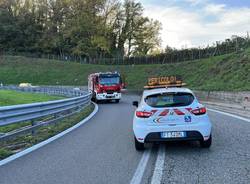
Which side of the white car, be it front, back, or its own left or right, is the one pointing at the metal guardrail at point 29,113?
left

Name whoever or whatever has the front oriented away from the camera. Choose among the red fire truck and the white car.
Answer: the white car

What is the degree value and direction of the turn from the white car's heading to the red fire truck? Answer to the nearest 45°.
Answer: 0° — it already faces it

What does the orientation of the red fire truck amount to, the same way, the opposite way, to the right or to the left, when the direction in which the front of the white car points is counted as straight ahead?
the opposite way

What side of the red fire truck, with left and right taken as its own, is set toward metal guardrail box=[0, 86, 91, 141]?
front

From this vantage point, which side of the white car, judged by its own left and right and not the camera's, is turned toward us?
back

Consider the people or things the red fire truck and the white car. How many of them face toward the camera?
1

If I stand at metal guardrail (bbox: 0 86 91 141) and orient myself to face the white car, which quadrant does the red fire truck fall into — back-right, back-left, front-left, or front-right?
back-left
